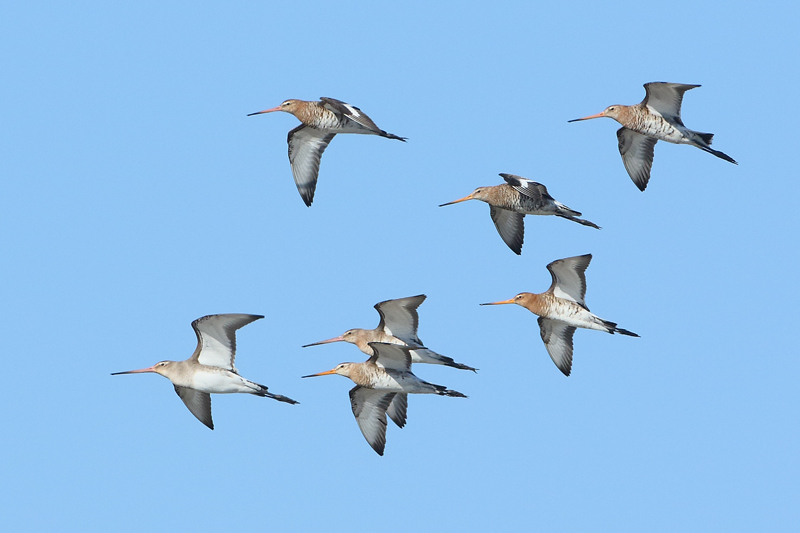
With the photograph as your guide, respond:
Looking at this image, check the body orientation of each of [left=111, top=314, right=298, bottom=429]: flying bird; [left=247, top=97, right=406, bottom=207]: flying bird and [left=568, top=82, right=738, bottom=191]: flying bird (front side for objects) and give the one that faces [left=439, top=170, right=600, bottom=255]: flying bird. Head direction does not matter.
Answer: [left=568, top=82, right=738, bottom=191]: flying bird

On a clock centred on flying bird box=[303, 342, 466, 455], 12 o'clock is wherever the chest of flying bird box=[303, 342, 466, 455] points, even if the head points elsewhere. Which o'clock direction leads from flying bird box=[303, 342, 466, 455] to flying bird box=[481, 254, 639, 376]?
flying bird box=[481, 254, 639, 376] is roughly at 5 o'clock from flying bird box=[303, 342, 466, 455].

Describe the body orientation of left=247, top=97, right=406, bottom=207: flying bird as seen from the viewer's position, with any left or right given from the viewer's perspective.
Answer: facing to the left of the viewer

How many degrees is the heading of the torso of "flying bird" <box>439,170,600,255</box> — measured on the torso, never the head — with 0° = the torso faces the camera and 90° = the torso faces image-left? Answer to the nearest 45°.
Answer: approximately 90°

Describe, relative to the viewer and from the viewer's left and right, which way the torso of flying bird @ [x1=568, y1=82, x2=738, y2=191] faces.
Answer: facing to the left of the viewer

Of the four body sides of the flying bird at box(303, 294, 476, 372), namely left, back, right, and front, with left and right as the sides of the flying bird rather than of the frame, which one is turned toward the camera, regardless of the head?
left

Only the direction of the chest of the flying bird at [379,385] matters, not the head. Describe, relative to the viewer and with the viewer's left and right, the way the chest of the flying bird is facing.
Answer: facing to the left of the viewer

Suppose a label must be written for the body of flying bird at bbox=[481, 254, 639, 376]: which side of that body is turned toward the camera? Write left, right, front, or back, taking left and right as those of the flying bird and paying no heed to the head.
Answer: left

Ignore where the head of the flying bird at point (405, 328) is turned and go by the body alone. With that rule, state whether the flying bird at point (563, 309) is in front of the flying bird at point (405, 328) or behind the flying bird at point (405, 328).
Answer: behind

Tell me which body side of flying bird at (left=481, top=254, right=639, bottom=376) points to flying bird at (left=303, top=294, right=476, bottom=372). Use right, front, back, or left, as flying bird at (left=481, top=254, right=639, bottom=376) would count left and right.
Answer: front

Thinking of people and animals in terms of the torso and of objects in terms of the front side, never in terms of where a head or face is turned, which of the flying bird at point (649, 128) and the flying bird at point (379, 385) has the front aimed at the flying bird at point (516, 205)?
the flying bird at point (649, 128)

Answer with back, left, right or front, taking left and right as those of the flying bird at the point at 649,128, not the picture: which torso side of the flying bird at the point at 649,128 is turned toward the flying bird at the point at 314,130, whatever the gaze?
front

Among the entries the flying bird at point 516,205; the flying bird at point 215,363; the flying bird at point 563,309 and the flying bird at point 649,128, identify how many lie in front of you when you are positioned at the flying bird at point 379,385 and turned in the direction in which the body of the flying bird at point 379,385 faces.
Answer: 1

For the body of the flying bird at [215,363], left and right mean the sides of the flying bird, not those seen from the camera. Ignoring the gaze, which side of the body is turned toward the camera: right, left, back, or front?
left

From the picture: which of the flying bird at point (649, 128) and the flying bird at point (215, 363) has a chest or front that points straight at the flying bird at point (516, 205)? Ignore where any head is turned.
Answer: the flying bird at point (649, 128)
